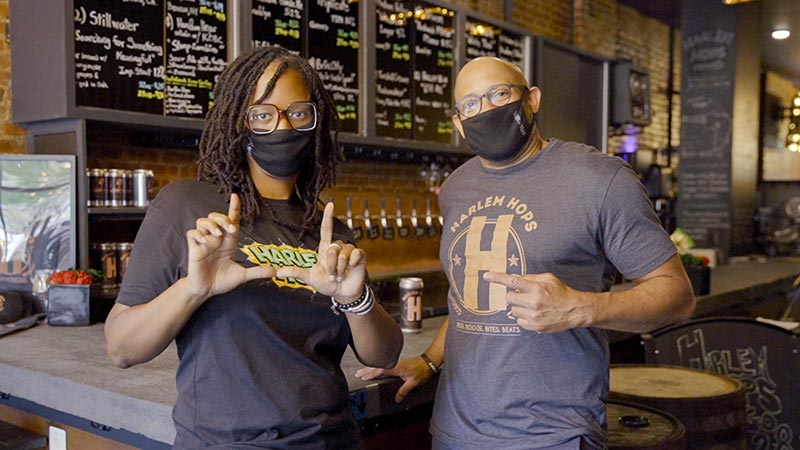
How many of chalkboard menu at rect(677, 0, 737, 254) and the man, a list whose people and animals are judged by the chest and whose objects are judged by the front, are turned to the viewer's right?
0

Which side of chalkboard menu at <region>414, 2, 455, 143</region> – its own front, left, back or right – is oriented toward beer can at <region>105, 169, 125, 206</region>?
right

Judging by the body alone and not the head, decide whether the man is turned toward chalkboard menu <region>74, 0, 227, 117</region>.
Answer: no

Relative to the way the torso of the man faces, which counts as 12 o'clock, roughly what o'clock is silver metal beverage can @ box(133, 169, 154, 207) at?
The silver metal beverage can is roughly at 3 o'clock from the man.

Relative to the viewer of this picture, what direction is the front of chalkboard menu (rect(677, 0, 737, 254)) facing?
facing the viewer

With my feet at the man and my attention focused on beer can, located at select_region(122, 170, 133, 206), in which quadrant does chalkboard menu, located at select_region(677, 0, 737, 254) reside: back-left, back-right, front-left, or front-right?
front-right

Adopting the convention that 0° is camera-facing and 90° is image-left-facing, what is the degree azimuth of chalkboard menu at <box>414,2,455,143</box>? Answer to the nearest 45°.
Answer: approximately 315°

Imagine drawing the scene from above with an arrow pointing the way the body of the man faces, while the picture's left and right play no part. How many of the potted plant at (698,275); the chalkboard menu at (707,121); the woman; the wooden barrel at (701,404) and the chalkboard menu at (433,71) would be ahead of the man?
1

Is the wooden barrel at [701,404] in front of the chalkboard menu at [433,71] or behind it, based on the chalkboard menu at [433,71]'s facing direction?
in front

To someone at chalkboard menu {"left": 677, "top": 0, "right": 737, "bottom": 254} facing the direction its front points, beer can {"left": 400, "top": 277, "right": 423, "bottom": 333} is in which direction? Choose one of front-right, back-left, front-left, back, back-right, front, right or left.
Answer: front

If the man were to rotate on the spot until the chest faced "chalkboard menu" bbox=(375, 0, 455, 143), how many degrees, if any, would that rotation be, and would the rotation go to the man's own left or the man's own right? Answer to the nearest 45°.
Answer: approximately 135° to the man's own right

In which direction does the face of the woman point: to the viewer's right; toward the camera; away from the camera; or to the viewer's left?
toward the camera

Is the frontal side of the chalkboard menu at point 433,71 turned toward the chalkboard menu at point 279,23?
no

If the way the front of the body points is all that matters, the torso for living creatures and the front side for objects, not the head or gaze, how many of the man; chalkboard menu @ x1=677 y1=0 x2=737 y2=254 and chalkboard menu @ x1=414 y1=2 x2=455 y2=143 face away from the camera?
0

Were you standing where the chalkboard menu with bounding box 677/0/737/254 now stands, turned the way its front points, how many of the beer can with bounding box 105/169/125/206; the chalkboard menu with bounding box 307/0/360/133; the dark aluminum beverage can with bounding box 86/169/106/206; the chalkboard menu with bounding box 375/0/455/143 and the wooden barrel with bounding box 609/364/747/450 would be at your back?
0

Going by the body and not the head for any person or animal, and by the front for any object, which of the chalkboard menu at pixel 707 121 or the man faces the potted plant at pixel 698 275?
the chalkboard menu

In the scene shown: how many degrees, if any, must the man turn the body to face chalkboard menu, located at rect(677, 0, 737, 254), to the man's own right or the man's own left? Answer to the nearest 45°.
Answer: approximately 135° to the man's own right
